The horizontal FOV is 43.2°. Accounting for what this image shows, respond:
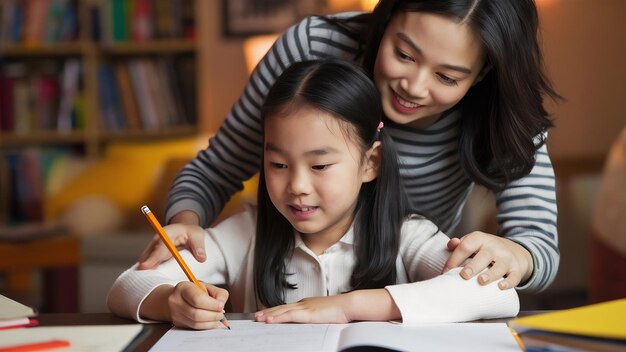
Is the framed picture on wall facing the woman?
yes

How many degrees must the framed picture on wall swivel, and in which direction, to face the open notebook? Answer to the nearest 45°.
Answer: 0° — it already faces it

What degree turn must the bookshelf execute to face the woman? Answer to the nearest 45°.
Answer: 0° — it already faces them

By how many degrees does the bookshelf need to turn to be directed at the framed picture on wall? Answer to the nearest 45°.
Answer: approximately 90° to its left

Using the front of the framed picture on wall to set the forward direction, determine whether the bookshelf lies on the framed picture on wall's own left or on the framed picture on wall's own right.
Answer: on the framed picture on wall's own right

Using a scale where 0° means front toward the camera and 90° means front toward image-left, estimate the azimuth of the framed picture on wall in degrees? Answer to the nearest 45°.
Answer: approximately 0°

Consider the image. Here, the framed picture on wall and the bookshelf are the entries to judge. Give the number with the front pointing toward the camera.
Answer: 2

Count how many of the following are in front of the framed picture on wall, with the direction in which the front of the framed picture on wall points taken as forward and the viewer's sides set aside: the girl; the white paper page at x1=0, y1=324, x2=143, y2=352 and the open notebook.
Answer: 3

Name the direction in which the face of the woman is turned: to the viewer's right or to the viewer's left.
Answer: to the viewer's left

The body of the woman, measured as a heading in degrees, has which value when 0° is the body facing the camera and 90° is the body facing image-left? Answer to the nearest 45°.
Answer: approximately 45°
